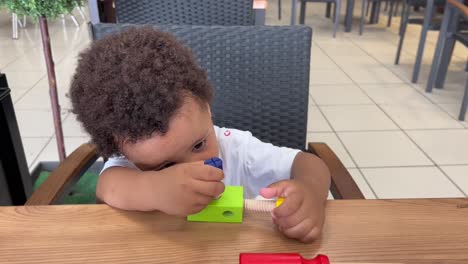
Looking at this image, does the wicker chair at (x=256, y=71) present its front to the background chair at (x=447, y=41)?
no

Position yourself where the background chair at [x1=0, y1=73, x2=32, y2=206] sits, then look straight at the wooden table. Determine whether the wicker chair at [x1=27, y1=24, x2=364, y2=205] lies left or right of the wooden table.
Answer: left

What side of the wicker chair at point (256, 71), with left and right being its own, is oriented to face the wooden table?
front

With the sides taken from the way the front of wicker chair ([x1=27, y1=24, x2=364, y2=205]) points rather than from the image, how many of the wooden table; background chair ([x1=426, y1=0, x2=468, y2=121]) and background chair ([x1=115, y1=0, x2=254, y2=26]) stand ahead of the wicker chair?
1

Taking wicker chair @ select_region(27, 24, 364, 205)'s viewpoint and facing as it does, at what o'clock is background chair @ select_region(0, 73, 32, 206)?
The background chair is roughly at 4 o'clock from the wicker chair.

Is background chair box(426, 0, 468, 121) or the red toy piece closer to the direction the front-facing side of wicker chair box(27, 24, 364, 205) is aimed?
the red toy piece

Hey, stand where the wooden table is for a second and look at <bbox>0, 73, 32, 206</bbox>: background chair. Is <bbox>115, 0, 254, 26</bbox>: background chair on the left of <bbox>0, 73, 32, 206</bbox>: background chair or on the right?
right

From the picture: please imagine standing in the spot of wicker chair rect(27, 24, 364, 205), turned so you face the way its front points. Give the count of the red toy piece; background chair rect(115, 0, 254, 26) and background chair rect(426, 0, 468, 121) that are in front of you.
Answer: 1

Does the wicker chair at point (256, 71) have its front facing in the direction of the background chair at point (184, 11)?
no

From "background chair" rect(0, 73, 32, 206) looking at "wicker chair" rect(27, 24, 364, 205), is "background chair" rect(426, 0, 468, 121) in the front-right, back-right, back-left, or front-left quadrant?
front-left

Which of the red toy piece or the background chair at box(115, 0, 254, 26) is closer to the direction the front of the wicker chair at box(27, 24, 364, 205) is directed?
the red toy piece

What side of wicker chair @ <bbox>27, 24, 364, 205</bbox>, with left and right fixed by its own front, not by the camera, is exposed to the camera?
front

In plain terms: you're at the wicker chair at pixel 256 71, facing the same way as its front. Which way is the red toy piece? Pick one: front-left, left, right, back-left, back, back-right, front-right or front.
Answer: front

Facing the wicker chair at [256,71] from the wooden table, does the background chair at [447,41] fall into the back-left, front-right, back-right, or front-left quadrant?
front-right

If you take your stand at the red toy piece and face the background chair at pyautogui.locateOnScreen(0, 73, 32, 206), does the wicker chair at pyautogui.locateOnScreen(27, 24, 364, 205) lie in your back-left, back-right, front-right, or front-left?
front-right
